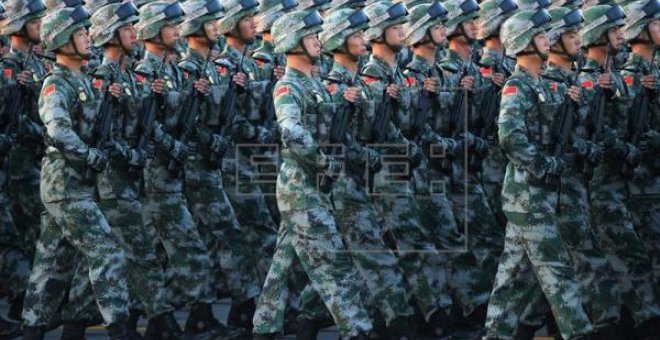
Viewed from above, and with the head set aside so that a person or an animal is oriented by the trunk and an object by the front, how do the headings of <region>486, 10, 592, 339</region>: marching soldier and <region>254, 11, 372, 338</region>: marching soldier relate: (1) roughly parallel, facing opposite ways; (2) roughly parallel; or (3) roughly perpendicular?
roughly parallel
